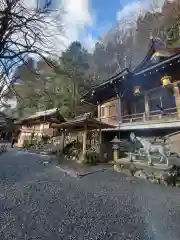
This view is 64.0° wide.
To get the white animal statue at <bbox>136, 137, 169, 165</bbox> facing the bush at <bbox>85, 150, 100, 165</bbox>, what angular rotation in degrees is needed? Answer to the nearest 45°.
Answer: approximately 45° to its right

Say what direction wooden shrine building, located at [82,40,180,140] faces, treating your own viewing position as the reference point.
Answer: facing the viewer and to the left of the viewer

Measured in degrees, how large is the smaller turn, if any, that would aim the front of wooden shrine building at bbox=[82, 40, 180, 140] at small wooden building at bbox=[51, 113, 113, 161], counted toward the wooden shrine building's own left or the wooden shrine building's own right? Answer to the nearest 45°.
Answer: approximately 45° to the wooden shrine building's own right

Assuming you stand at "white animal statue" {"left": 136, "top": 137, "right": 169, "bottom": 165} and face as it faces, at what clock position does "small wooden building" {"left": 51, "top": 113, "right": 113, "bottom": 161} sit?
The small wooden building is roughly at 1 o'clock from the white animal statue.

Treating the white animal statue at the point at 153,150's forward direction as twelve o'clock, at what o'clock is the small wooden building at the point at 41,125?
The small wooden building is roughly at 1 o'clock from the white animal statue.

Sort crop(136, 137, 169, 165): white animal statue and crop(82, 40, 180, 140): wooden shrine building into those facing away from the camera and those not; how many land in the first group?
0

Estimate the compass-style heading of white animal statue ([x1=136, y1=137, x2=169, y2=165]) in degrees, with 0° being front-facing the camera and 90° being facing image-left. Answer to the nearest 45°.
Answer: approximately 90°
